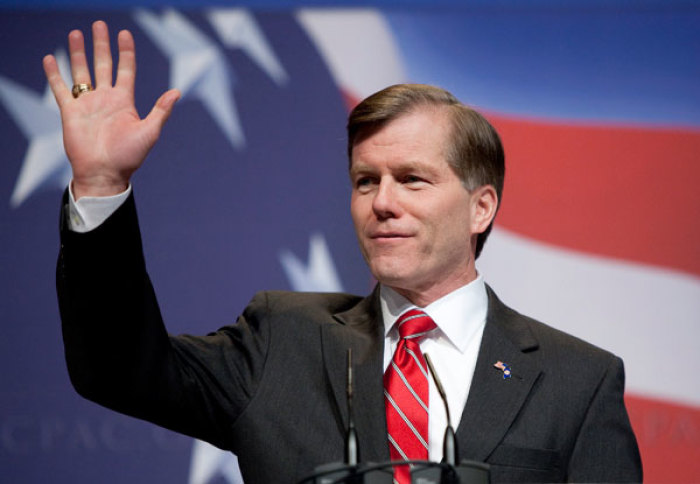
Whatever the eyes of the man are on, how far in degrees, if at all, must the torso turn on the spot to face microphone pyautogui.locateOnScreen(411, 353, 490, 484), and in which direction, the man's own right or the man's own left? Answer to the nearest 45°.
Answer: approximately 45° to the man's own left

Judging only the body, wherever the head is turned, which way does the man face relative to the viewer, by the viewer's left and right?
facing the viewer and to the left of the viewer

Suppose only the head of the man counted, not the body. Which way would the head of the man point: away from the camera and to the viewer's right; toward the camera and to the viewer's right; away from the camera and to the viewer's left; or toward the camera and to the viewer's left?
toward the camera and to the viewer's left
